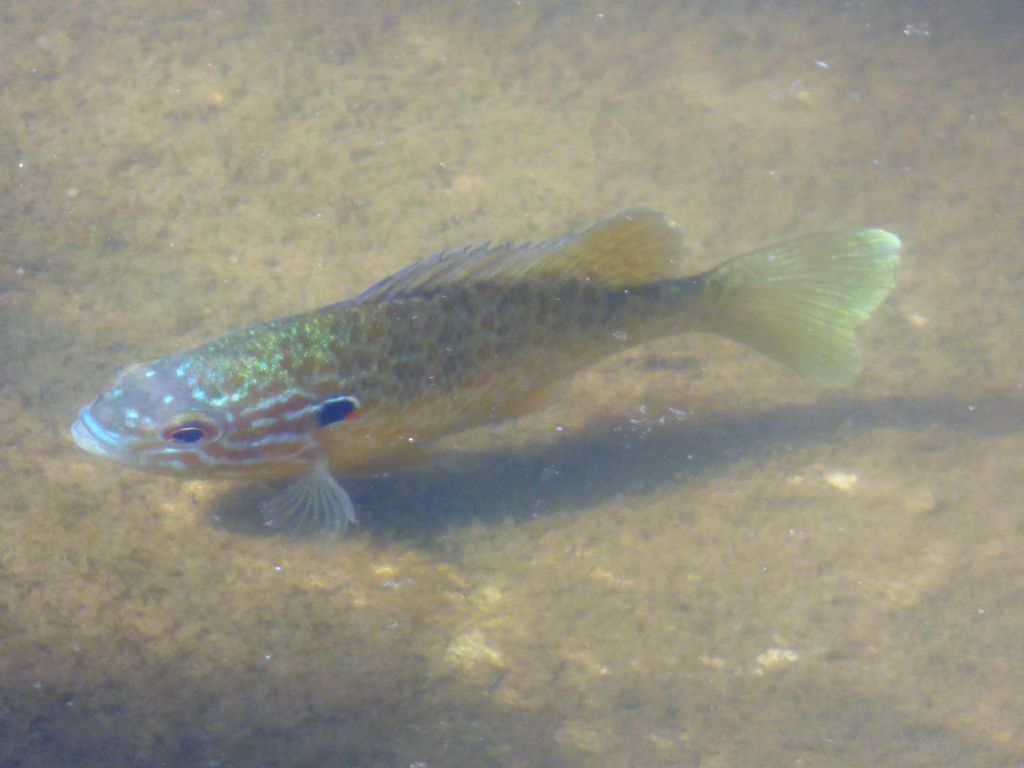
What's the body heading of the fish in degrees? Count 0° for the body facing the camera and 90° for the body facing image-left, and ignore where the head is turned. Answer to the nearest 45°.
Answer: approximately 90°
